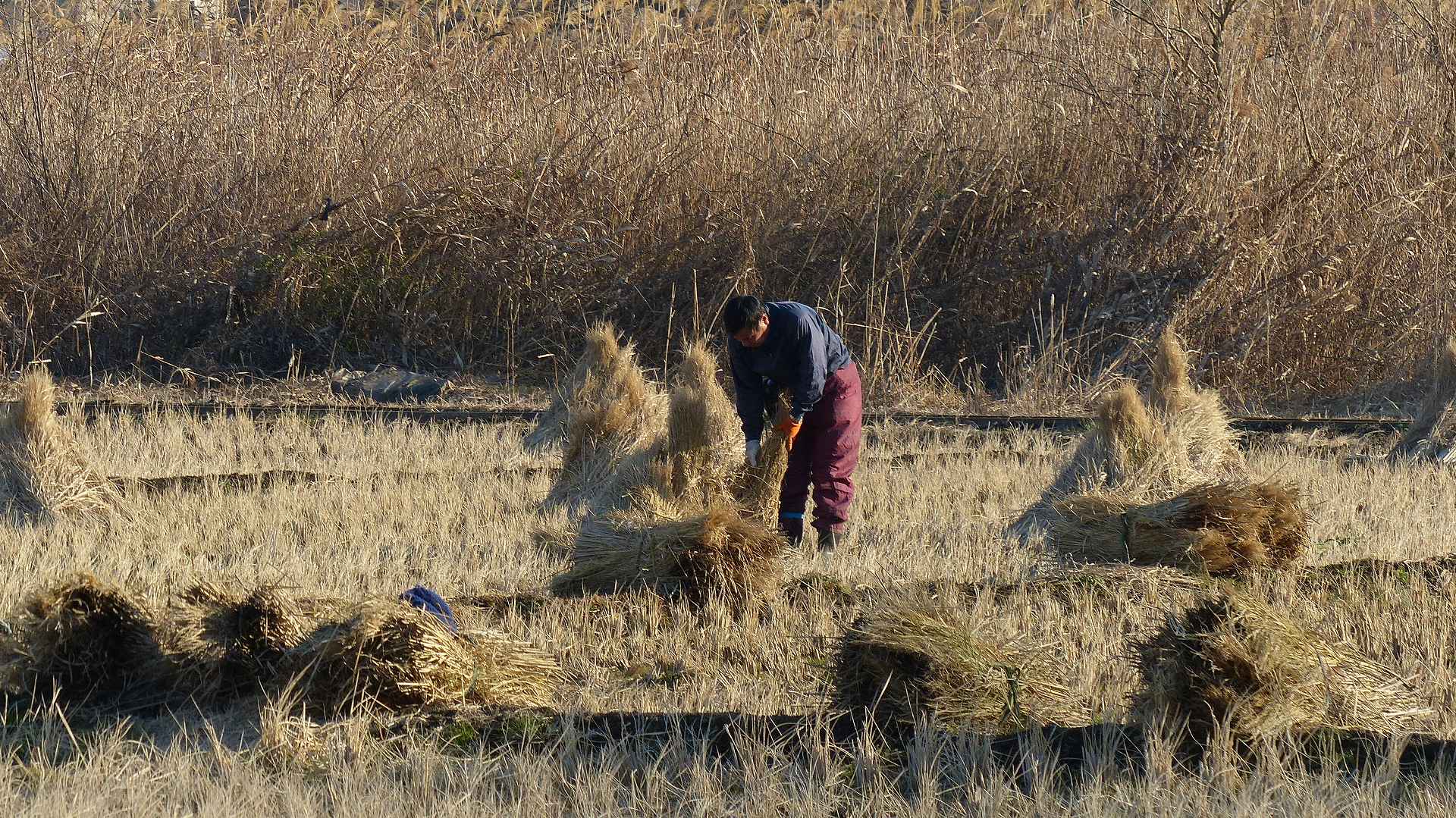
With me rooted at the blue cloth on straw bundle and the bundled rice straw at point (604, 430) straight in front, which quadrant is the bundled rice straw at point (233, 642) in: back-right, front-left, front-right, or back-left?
back-left

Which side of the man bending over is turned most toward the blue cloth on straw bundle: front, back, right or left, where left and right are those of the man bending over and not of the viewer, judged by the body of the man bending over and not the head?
front

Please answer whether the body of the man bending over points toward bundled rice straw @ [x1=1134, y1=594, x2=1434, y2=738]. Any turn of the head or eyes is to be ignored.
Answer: no

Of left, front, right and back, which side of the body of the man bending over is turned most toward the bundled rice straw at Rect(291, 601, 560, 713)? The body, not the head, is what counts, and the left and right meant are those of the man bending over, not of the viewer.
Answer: front

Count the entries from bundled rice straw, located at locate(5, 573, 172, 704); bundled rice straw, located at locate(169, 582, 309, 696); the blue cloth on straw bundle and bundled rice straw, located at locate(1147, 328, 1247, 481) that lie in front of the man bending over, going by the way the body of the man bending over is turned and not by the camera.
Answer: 3

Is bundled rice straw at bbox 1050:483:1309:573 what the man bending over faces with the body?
no

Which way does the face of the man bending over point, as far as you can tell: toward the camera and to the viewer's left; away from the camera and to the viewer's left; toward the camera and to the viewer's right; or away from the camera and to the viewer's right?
toward the camera and to the viewer's left

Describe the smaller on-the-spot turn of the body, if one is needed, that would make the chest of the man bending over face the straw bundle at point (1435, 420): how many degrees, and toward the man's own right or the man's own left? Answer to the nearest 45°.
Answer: approximately 180°

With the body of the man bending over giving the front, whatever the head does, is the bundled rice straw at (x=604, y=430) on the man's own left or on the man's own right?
on the man's own right

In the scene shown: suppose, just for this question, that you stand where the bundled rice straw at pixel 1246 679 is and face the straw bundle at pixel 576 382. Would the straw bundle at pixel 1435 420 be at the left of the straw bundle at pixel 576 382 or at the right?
right

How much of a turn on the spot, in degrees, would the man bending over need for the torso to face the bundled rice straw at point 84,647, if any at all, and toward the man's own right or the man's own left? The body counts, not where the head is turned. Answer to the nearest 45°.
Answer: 0° — they already face it

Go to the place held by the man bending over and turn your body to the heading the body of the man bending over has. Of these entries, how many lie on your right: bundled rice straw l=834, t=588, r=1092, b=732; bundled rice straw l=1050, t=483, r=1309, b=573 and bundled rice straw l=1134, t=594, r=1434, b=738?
0

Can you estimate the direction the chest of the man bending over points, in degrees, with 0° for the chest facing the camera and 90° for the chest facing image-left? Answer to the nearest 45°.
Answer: approximately 45°

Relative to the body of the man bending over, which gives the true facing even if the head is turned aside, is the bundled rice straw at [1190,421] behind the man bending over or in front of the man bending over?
behind

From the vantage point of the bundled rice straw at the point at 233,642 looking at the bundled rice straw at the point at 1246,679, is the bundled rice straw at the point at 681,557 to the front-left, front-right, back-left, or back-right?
front-left

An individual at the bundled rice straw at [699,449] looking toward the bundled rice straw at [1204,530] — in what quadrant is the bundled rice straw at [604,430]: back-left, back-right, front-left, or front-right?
back-left

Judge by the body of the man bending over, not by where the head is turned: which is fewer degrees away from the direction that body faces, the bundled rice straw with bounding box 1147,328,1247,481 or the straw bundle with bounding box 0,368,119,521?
the straw bundle

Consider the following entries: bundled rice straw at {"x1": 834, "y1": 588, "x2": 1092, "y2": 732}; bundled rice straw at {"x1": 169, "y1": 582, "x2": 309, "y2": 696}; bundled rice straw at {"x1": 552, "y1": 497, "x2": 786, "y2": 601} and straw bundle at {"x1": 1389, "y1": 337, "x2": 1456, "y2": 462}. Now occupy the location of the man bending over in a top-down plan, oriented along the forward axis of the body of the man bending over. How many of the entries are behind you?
1
